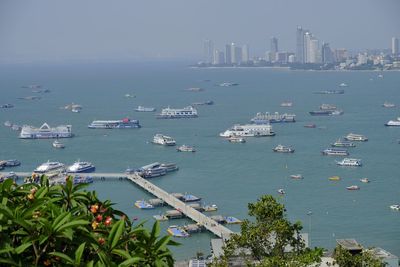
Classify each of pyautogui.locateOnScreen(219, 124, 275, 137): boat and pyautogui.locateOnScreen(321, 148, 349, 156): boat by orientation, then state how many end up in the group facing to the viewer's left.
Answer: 2

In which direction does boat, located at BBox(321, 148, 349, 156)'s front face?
to the viewer's left

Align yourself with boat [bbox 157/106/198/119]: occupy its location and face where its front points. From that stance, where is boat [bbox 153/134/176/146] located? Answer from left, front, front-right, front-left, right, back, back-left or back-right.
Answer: left

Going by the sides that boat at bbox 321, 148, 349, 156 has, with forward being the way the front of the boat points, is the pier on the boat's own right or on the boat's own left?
on the boat's own left

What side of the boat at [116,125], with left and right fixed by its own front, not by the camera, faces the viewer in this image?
left

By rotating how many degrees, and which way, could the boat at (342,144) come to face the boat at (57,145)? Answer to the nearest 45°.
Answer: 0° — it already faces it

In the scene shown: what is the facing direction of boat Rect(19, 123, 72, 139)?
to the viewer's left

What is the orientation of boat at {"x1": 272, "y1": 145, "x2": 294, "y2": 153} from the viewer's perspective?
to the viewer's left
